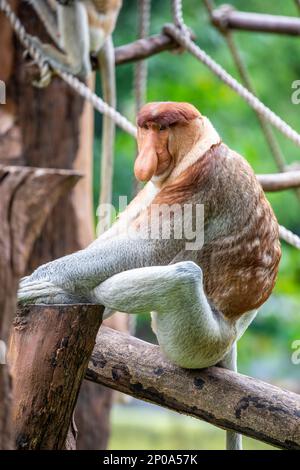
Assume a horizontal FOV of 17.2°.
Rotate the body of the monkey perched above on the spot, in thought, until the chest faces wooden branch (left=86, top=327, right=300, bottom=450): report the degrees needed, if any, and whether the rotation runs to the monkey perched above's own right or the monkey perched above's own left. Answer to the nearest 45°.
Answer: approximately 90° to the monkey perched above's own left

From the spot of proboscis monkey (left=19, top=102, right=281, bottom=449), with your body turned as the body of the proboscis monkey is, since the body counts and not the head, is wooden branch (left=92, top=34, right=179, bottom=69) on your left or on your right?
on your right

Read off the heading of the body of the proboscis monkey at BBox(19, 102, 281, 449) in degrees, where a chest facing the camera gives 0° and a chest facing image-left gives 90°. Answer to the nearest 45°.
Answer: approximately 90°

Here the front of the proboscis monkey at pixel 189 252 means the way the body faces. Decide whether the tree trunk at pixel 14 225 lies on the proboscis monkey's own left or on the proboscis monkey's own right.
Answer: on the proboscis monkey's own left

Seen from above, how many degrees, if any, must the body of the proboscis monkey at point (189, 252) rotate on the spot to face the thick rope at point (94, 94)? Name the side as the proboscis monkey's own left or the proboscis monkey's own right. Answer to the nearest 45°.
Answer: approximately 90° to the proboscis monkey's own right

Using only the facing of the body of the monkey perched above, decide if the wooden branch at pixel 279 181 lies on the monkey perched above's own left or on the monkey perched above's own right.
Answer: on the monkey perched above's own left
